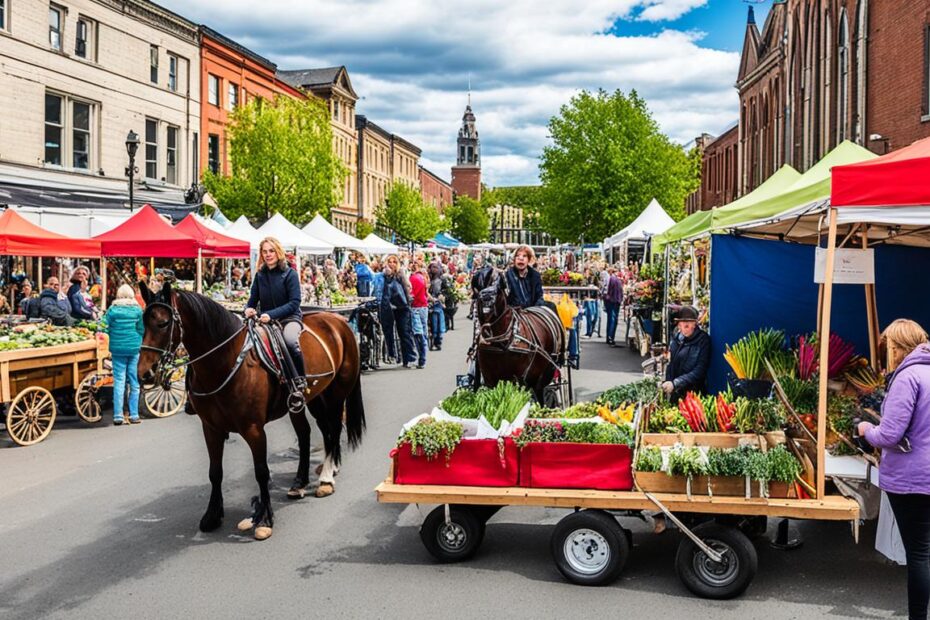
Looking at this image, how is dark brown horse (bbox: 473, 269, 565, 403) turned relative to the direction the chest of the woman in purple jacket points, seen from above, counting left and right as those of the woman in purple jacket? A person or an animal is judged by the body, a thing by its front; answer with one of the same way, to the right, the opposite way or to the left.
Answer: to the left

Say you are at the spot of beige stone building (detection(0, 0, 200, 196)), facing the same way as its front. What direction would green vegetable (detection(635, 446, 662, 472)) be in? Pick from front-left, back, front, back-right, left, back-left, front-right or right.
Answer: front-right

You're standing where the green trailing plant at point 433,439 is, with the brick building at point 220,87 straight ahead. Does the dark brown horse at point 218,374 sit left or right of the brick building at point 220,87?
left

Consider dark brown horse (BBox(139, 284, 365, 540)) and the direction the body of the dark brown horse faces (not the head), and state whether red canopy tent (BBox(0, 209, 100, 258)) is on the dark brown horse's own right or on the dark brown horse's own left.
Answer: on the dark brown horse's own right

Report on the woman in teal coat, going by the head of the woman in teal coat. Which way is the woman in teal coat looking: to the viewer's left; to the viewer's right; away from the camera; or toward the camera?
away from the camera

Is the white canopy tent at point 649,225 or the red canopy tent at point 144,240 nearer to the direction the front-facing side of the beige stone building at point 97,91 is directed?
the white canopy tent

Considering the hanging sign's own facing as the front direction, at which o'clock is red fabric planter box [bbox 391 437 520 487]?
The red fabric planter box is roughly at 2 o'clock from the hanging sign.

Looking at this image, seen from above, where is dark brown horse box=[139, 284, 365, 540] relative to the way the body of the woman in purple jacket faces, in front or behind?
in front

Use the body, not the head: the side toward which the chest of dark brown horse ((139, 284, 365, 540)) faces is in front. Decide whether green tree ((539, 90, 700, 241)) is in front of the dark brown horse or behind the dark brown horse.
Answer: behind

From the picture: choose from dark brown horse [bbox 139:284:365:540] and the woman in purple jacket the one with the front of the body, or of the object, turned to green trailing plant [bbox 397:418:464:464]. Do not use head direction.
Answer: the woman in purple jacket

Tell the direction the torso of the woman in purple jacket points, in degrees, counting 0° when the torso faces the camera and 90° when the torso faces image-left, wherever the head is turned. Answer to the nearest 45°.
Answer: approximately 90°

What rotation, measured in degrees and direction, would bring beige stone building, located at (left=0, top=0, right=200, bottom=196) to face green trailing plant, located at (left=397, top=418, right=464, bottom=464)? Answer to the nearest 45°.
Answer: approximately 45° to its right

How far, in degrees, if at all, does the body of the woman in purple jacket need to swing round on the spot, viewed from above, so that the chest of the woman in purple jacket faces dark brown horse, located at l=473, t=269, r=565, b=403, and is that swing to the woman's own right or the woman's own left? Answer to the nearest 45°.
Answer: approximately 45° to the woman's own right

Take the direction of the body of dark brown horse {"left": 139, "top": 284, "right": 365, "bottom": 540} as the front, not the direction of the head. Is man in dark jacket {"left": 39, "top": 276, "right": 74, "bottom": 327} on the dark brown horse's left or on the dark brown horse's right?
on the dark brown horse's right
